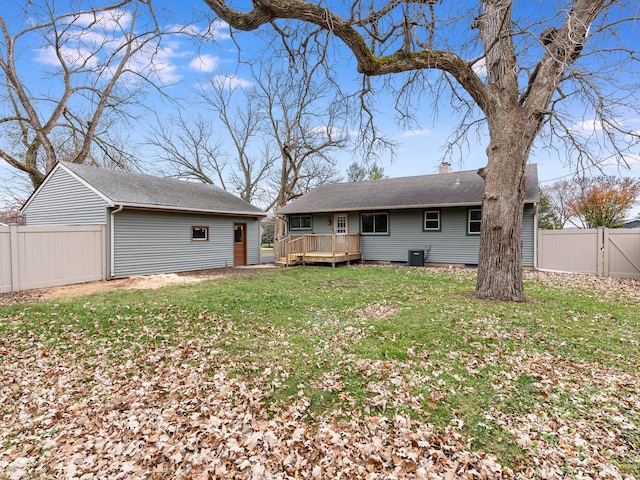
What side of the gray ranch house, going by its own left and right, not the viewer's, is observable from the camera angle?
back

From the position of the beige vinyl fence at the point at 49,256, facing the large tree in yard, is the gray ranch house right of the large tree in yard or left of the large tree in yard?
left

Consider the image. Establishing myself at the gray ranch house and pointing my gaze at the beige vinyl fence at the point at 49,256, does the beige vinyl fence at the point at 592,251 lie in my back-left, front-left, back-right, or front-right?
back-left

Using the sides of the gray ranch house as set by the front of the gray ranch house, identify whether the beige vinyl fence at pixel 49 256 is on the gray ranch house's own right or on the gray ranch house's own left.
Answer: on the gray ranch house's own left

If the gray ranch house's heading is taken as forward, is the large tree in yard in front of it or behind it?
behind
